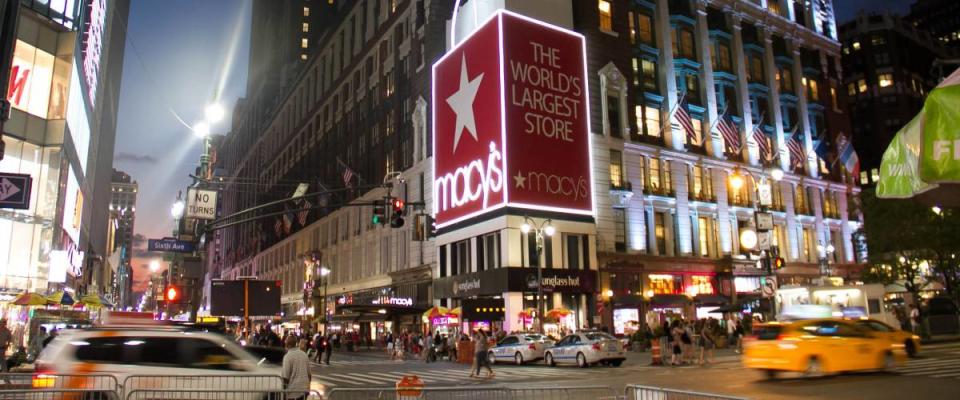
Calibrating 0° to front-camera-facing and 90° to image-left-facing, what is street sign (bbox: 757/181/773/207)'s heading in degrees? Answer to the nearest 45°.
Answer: approximately 0°

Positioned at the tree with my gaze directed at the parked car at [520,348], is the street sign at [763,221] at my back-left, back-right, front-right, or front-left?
front-left

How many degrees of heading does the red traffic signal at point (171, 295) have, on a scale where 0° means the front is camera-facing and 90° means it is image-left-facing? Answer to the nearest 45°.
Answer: approximately 0°

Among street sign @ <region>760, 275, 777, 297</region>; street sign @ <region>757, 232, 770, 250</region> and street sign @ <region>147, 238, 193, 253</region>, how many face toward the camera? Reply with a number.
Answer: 3

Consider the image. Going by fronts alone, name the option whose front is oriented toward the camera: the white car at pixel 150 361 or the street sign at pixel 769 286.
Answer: the street sign

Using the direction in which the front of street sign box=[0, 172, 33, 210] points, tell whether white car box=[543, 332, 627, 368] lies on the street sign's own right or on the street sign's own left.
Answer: on the street sign's own left

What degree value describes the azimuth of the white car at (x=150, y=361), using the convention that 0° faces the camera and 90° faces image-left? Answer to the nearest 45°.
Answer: approximately 270°

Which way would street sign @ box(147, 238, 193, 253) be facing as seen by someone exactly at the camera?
facing the viewer

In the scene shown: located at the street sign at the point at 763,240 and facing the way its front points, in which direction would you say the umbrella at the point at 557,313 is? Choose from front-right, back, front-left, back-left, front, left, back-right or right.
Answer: back-right

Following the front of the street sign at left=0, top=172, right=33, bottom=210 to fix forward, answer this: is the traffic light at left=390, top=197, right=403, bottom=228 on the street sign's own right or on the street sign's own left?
on the street sign's own left

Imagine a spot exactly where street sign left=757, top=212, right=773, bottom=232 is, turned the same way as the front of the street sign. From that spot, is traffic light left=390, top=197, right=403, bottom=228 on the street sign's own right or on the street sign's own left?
on the street sign's own right

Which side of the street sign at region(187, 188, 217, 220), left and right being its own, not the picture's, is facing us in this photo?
front

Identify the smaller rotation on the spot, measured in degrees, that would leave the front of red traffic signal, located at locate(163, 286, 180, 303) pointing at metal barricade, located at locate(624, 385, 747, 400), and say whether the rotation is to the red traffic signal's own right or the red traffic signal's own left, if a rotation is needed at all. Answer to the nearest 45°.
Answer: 0° — it already faces it

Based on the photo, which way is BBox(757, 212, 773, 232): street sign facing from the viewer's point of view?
toward the camera

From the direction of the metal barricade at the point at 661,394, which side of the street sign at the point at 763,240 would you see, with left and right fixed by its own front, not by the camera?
front
